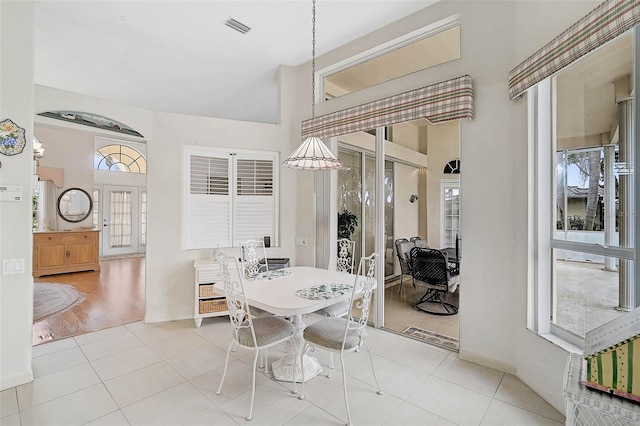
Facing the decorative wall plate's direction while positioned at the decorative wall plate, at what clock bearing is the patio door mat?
The patio door mat is roughly at 10 o'clock from the decorative wall plate.

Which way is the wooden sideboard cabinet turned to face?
toward the camera

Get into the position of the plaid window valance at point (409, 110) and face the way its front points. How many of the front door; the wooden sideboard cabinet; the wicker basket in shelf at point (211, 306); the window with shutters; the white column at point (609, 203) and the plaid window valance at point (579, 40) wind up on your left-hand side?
2

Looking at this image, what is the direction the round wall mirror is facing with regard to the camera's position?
facing the viewer

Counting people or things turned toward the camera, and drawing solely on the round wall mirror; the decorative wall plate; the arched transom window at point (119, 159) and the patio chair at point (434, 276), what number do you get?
3

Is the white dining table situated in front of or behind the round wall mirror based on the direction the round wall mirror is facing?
in front

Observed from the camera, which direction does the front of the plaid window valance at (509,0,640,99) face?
facing the viewer and to the left of the viewer
